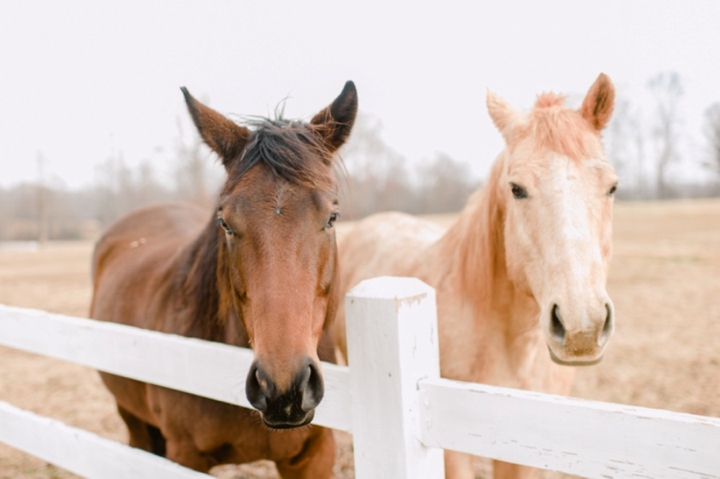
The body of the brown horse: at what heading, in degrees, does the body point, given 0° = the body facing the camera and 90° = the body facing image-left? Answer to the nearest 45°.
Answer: approximately 315°

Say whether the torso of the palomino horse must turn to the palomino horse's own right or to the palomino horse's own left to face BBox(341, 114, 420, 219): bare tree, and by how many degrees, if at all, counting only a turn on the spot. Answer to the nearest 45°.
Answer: approximately 135° to the palomino horse's own left

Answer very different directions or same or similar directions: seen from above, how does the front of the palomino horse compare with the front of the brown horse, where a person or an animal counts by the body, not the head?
same or similar directions

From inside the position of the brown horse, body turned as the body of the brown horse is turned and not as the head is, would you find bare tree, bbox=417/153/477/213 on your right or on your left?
on your left

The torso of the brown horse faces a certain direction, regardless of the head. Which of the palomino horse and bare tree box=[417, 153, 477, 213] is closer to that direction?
the palomino horse

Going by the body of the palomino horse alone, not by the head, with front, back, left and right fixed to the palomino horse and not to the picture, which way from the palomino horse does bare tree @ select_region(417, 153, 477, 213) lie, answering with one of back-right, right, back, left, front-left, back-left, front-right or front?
back-left

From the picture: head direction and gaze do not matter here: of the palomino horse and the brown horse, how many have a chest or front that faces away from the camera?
0
